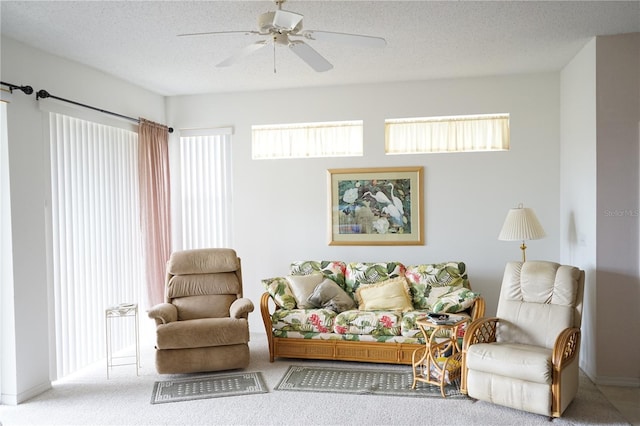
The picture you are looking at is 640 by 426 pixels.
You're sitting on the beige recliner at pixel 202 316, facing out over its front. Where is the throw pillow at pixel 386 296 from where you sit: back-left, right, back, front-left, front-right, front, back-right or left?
left

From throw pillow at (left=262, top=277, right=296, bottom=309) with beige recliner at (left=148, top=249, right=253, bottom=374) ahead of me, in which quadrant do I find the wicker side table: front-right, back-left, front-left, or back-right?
back-left

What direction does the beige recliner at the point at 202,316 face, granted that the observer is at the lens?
facing the viewer

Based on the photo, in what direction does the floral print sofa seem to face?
toward the camera

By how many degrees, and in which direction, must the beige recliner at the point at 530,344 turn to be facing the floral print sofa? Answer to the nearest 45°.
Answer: approximately 45° to its right

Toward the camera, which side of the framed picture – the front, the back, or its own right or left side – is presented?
front

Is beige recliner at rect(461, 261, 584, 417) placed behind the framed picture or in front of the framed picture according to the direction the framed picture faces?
in front

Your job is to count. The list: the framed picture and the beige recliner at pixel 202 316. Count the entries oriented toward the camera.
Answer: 2

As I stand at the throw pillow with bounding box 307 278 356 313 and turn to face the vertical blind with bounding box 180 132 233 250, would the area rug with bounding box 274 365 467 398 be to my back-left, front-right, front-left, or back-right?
back-left

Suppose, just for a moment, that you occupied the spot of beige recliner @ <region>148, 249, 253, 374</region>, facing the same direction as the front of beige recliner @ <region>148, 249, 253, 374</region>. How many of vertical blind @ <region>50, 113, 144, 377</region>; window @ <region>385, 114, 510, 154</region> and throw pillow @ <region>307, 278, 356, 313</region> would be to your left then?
2

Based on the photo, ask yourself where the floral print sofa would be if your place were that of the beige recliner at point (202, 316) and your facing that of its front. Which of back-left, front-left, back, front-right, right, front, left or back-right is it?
left

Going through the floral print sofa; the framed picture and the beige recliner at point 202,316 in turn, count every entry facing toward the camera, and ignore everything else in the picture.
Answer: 3
